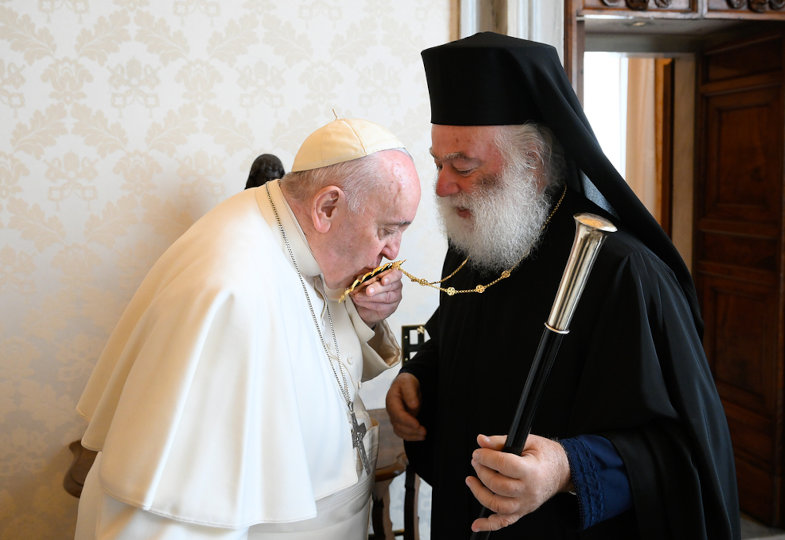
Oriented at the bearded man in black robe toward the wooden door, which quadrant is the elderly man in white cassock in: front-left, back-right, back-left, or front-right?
back-left

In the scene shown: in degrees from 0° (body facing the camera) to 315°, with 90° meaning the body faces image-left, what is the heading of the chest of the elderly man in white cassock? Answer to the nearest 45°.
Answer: approximately 270°

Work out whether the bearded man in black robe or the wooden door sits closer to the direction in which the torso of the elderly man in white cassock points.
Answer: the bearded man in black robe

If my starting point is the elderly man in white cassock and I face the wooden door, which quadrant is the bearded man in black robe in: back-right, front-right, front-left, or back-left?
front-right

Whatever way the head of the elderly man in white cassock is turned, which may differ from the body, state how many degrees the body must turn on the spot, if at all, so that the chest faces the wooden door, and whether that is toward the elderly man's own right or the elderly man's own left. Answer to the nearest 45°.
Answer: approximately 45° to the elderly man's own left

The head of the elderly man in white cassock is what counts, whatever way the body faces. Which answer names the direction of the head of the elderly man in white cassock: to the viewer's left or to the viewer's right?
to the viewer's right

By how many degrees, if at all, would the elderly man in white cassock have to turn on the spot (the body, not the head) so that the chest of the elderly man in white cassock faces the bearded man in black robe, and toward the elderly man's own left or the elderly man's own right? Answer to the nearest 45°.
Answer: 0° — they already face them
